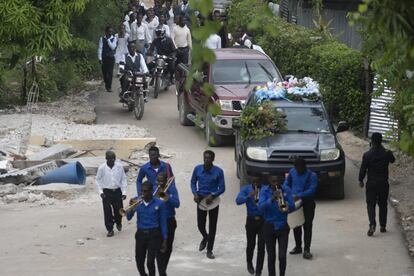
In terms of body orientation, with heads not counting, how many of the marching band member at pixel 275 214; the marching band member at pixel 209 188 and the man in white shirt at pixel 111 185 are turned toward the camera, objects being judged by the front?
3

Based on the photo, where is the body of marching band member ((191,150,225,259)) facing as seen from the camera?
toward the camera

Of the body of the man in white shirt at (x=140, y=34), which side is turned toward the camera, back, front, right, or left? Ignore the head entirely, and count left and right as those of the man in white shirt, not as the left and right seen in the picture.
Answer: front

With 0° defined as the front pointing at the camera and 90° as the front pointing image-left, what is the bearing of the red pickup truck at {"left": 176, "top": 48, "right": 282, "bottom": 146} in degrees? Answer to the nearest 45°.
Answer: approximately 315°

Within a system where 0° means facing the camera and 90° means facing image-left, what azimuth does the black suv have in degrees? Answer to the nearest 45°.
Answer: approximately 0°

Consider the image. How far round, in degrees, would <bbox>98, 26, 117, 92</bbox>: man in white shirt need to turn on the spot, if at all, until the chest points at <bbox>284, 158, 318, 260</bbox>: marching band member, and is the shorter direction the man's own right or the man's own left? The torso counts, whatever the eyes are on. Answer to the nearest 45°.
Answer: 0° — they already face them

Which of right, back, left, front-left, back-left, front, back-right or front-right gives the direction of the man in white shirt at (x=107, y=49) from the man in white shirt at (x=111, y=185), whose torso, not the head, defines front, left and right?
back

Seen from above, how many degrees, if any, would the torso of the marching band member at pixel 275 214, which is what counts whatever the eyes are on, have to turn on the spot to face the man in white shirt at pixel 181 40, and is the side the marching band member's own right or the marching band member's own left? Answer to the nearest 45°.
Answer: approximately 180°

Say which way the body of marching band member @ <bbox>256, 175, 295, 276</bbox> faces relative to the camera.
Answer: toward the camera

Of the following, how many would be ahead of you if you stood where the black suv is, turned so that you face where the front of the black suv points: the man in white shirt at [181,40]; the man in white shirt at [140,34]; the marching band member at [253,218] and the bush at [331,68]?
1

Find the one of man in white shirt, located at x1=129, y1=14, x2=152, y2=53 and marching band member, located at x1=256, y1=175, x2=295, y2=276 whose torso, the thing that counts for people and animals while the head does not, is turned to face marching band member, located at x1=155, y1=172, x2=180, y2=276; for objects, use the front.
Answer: the man in white shirt

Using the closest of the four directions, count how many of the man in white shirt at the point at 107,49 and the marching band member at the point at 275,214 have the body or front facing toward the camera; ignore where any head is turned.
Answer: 2
